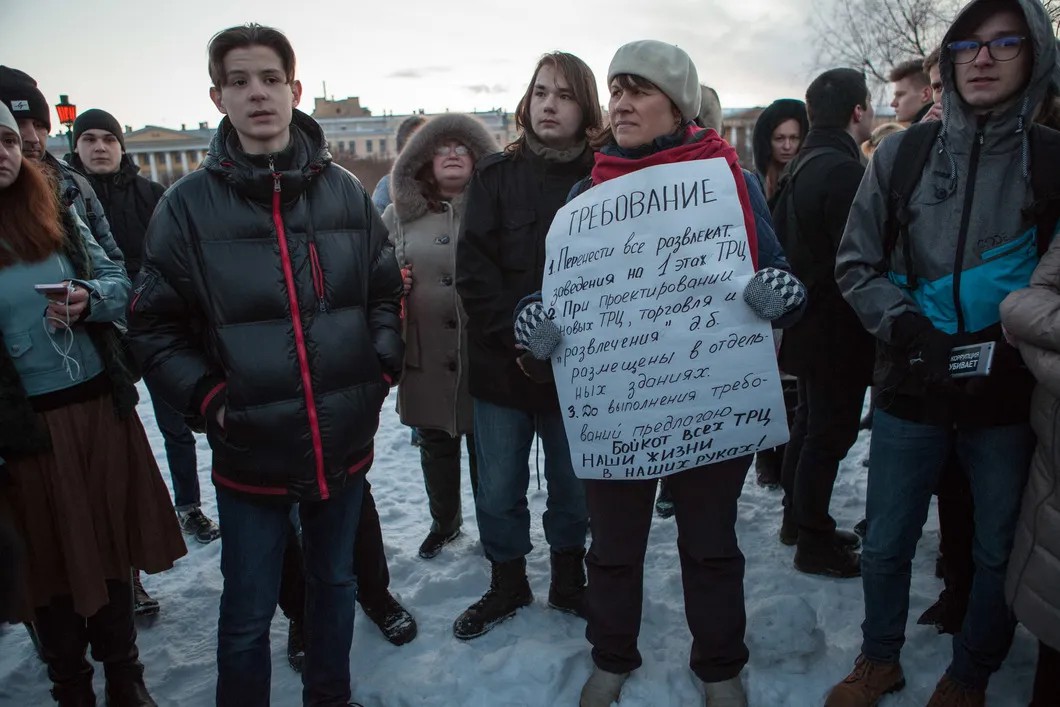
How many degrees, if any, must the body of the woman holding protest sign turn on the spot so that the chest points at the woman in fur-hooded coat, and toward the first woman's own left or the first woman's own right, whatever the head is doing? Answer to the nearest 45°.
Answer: approximately 135° to the first woman's own right

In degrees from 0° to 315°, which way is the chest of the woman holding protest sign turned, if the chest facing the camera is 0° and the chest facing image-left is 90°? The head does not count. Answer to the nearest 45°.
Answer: approximately 0°

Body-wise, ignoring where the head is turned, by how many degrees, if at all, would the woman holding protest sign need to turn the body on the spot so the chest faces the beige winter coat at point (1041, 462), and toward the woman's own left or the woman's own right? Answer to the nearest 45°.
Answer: approximately 90° to the woman's own left

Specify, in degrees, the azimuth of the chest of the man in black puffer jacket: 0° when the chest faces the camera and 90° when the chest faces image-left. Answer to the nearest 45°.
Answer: approximately 0°

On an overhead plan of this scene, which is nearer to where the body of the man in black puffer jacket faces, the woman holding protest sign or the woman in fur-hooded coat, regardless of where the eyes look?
the woman holding protest sign

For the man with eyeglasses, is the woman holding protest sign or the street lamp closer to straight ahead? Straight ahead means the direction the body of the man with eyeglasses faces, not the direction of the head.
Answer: the woman holding protest sign

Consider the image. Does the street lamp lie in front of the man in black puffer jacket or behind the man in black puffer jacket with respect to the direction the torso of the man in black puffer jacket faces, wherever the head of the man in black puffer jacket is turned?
behind

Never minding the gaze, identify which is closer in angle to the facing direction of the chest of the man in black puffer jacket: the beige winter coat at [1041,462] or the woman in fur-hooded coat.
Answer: the beige winter coat

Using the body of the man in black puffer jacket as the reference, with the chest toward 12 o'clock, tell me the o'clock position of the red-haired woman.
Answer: The red-haired woman is roughly at 4 o'clock from the man in black puffer jacket.

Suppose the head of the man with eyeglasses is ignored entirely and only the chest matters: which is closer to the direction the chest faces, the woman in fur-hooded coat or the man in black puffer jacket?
the man in black puffer jacket
